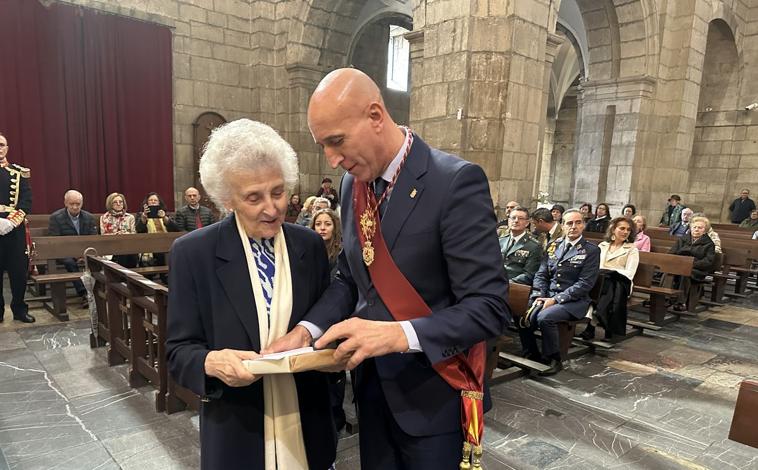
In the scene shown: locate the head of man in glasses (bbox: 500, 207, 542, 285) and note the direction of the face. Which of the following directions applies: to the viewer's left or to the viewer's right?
to the viewer's left

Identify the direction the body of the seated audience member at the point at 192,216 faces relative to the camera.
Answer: toward the camera

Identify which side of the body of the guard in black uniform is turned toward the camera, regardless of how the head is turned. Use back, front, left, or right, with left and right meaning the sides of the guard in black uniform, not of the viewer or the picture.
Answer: front

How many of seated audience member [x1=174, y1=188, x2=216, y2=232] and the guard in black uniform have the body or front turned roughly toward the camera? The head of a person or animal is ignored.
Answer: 2

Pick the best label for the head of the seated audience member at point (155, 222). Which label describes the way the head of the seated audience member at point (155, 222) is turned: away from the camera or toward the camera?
toward the camera

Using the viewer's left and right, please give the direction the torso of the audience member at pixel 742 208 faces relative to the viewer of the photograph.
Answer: facing the viewer and to the left of the viewer

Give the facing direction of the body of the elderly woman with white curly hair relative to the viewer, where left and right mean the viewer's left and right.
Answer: facing the viewer and to the right of the viewer

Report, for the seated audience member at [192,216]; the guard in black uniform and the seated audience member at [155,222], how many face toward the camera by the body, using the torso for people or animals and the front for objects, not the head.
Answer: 3

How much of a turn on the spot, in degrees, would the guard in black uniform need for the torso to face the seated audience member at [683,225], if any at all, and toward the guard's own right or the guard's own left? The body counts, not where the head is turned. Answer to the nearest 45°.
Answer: approximately 90° to the guard's own left

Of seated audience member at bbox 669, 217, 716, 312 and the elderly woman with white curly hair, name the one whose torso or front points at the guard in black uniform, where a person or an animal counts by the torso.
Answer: the seated audience member

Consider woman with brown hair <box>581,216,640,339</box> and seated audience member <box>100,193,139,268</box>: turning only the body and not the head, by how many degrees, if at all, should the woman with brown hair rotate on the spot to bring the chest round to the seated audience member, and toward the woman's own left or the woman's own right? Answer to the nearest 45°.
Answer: approximately 45° to the woman's own right

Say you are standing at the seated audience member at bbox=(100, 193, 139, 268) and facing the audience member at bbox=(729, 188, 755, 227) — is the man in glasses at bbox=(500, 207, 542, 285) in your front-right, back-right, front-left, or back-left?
front-right

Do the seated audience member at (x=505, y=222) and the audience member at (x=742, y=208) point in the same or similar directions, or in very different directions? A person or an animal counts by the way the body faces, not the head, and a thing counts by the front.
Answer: same or similar directions

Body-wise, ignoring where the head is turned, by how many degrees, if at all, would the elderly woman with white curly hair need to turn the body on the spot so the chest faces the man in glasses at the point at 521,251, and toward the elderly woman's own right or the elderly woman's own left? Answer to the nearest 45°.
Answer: approximately 90° to the elderly woman's own left

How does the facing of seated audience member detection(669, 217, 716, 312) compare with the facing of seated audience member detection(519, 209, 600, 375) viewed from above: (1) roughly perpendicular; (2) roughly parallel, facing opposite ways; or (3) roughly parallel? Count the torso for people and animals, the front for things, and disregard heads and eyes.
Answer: roughly parallel

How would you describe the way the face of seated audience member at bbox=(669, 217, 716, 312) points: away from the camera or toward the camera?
toward the camera

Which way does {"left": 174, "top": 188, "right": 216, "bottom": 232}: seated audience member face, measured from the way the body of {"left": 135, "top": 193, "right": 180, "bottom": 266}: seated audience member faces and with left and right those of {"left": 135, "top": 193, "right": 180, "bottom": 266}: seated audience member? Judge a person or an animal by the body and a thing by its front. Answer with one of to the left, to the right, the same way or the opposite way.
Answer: the same way

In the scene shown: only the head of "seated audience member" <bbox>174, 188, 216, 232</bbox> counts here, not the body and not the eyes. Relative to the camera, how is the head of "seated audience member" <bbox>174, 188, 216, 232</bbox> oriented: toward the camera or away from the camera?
toward the camera
